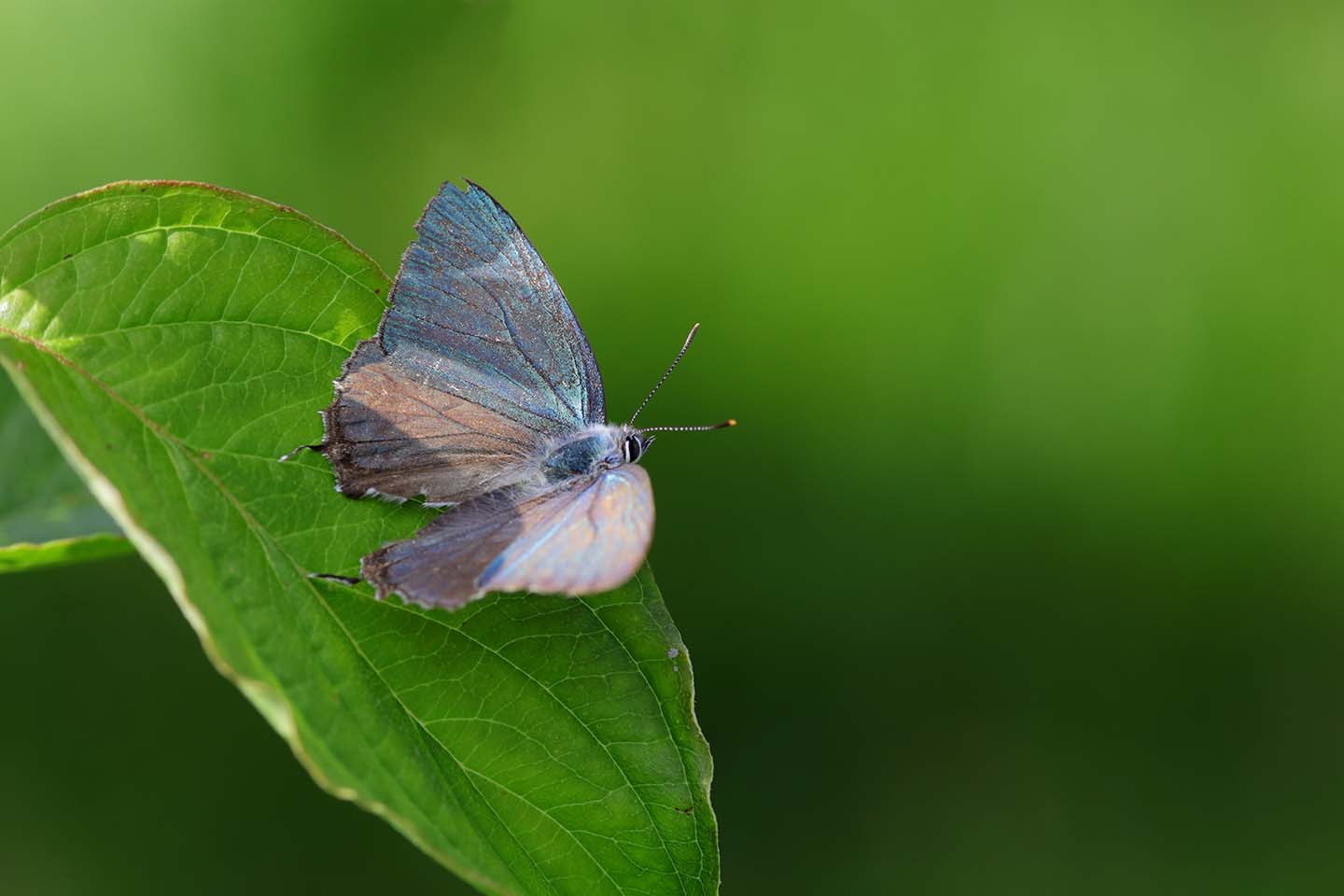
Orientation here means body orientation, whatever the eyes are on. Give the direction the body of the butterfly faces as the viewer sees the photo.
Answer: to the viewer's right
